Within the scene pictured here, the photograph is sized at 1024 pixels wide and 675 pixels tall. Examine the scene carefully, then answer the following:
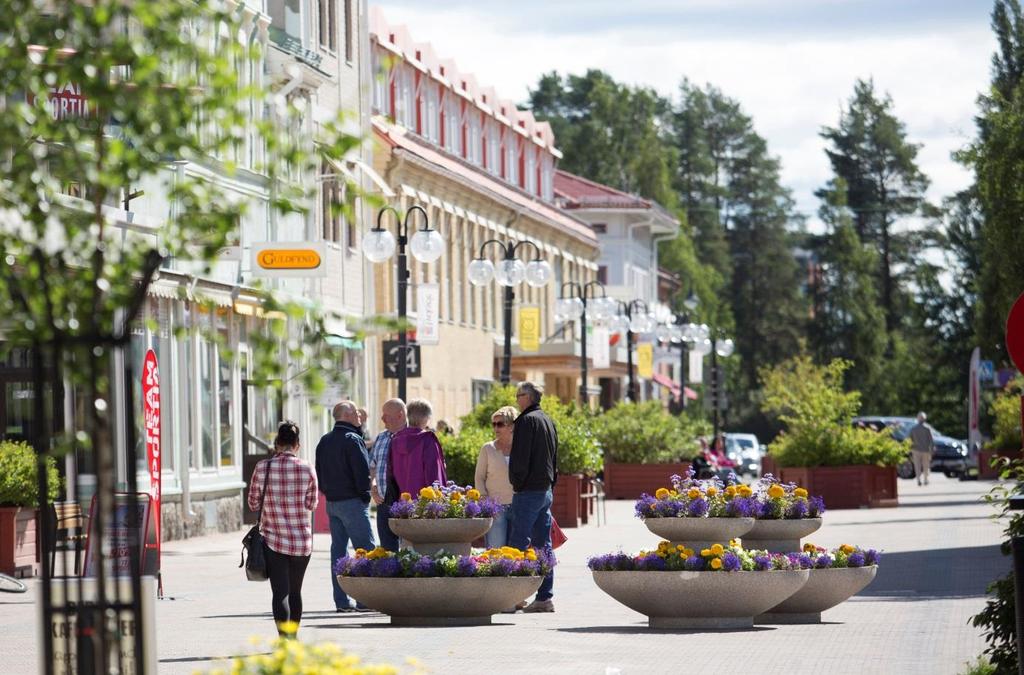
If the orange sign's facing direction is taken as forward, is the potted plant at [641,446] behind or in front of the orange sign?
behind

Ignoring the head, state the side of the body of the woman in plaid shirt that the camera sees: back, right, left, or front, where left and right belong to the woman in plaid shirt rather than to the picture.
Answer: back

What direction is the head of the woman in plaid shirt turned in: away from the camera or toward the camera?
away from the camera

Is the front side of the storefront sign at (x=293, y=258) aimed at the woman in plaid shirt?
yes

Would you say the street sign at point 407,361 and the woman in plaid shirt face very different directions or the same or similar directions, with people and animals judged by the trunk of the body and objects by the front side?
very different directions

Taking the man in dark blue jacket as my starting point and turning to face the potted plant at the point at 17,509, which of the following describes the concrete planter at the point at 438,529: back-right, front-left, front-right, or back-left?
back-right

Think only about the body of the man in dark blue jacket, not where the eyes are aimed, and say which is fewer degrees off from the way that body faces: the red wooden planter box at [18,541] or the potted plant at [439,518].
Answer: the potted plant

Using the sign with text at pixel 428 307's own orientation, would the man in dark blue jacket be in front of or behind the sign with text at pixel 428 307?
in front

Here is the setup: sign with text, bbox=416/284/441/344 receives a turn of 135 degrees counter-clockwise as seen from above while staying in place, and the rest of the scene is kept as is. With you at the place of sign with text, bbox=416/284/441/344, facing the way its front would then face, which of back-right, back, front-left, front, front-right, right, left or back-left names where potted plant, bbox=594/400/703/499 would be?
front

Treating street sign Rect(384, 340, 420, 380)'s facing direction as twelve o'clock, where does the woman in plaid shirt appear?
The woman in plaid shirt is roughly at 12 o'clock from the street sign.

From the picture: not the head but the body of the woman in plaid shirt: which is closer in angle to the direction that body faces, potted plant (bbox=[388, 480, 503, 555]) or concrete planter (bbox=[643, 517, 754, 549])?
the potted plant

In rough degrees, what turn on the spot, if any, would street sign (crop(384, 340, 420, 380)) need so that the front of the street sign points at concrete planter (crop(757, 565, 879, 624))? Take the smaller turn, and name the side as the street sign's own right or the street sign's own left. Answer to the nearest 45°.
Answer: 0° — it already faces it

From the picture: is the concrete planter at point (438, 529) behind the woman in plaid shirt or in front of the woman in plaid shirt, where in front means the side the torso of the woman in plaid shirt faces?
in front

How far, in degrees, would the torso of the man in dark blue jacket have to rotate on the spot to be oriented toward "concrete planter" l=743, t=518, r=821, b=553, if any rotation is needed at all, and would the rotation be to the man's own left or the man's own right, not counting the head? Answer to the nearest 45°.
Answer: approximately 45° to the man's own right

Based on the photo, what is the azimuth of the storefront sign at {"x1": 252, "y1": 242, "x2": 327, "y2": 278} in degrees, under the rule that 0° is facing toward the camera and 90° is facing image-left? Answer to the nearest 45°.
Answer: approximately 0°
